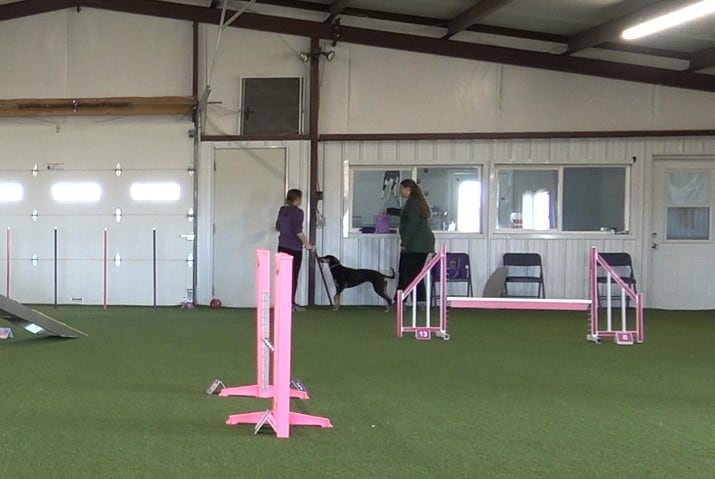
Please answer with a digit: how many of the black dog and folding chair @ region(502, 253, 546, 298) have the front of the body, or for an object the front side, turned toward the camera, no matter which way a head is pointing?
1

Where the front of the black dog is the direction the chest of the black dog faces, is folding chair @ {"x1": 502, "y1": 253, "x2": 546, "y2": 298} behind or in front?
behind

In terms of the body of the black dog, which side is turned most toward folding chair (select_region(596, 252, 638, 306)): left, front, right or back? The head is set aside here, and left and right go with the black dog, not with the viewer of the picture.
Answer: back

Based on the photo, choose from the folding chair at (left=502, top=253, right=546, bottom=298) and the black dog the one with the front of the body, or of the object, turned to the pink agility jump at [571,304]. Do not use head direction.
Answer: the folding chair

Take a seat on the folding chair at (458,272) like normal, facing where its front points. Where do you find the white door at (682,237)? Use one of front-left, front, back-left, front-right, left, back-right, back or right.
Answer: back-left

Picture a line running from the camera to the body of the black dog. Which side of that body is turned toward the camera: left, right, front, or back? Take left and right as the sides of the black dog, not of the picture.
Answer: left

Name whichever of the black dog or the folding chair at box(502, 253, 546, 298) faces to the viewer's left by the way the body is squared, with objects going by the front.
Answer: the black dog

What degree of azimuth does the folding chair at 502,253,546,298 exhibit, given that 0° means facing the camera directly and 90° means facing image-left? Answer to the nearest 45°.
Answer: approximately 0°

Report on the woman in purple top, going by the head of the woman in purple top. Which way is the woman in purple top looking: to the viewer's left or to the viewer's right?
to the viewer's right

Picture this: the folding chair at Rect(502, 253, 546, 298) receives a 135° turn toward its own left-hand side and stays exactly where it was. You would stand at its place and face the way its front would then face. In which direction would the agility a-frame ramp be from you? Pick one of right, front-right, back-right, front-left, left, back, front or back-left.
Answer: back

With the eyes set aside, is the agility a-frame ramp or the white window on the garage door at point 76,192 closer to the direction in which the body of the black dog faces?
the white window on the garage door

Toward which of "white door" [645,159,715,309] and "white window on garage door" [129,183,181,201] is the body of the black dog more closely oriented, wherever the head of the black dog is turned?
the white window on garage door

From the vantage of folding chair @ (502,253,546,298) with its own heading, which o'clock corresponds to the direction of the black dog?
The black dog is roughly at 2 o'clock from the folding chair.

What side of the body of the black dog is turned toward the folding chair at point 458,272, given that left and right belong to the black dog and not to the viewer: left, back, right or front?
back
